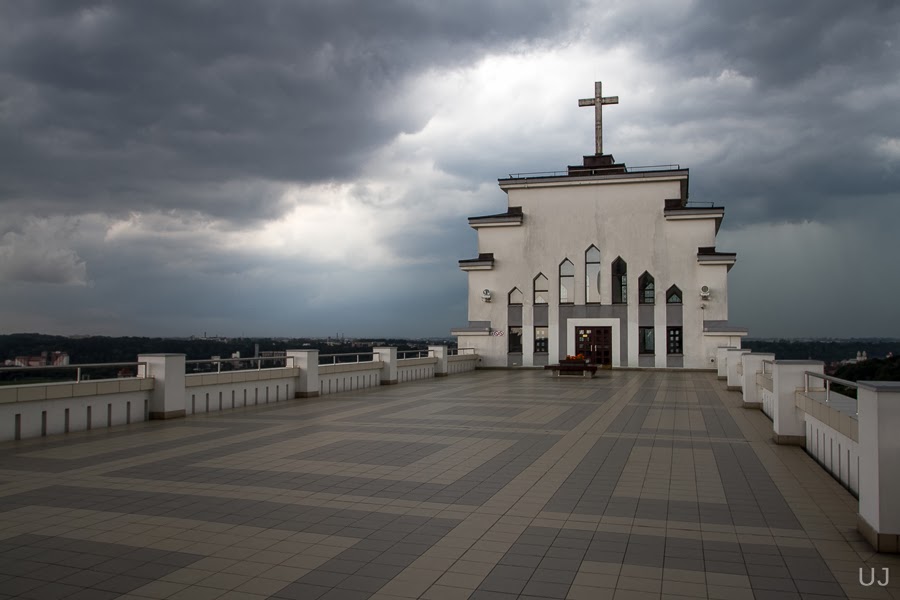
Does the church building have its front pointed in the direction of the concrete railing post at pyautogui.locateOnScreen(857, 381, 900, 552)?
yes

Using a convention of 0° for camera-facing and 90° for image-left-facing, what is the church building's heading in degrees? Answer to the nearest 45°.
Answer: approximately 0°

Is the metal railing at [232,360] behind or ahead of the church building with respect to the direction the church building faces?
ahead

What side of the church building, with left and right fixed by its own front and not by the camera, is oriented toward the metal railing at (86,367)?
front

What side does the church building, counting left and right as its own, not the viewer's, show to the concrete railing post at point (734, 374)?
front

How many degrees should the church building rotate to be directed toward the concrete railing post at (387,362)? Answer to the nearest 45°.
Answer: approximately 45° to its right

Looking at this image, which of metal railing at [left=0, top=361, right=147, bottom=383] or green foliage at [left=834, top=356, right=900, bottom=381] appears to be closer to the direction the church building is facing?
the metal railing

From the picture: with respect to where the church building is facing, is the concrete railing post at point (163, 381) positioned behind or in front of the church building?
in front

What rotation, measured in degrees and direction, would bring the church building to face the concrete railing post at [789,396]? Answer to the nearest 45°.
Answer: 0° — it already faces it

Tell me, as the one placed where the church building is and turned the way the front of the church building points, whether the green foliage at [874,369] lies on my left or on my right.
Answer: on my left
